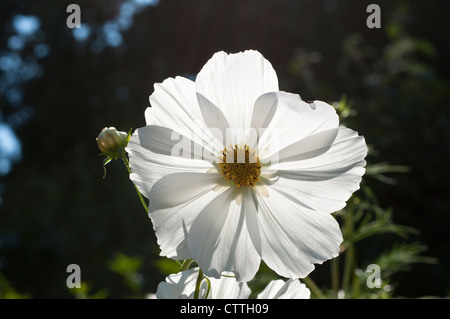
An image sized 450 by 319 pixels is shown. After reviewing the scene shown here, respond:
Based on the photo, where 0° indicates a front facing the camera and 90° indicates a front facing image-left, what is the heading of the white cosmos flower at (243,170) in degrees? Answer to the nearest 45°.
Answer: approximately 0°
